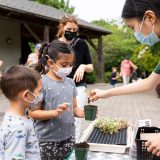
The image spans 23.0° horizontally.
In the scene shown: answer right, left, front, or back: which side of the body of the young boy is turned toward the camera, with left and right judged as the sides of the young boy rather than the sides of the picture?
right

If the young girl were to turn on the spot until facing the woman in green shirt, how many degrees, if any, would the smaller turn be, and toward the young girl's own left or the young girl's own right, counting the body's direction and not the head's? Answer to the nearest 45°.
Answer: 0° — they already face them

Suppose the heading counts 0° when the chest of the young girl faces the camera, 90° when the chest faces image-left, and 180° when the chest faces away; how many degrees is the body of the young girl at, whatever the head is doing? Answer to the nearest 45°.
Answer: approximately 315°

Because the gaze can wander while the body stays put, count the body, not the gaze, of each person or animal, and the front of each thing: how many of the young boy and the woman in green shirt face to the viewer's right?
1

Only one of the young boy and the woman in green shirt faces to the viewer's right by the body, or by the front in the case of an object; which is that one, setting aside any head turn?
the young boy

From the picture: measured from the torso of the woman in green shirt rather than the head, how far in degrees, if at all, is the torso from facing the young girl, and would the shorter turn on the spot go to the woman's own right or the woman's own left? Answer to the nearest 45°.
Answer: approximately 45° to the woman's own right

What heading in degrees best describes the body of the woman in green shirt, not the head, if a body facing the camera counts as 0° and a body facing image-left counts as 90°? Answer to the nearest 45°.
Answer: approximately 90°

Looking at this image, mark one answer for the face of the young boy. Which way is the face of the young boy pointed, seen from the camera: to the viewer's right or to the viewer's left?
to the viewer's right
